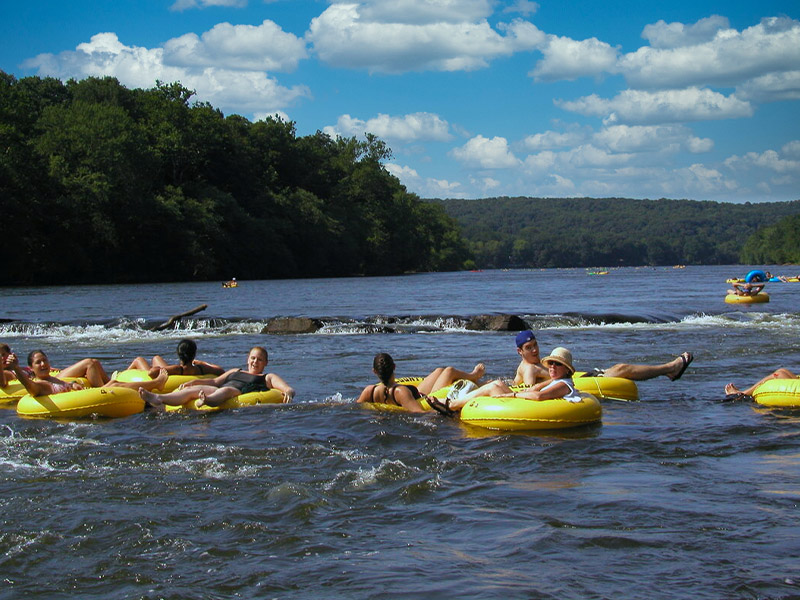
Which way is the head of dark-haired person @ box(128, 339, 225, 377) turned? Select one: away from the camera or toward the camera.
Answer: away from the camera

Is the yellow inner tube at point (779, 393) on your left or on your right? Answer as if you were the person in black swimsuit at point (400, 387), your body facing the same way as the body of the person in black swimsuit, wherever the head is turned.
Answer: on your right

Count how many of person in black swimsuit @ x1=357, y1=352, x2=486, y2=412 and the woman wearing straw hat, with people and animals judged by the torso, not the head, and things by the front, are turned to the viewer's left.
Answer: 1

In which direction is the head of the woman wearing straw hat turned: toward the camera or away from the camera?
toward the camera

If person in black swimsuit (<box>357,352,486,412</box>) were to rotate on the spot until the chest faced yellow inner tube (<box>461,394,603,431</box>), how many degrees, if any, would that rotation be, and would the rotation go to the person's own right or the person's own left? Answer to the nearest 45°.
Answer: approximately 90° to the person's own right

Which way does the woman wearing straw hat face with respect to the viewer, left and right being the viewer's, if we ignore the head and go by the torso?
facing to the left of the viewer

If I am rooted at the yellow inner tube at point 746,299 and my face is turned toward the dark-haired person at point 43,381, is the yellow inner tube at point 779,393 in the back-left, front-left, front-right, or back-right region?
front-left

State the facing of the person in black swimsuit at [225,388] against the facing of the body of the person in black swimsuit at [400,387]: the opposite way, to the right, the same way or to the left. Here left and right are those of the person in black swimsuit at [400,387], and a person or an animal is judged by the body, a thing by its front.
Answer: the opposite way

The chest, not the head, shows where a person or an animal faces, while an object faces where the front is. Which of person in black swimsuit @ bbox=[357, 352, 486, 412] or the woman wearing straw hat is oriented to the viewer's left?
the woman wearing straw hat

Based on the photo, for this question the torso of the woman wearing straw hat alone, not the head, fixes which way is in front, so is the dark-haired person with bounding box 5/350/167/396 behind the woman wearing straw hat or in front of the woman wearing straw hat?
in front

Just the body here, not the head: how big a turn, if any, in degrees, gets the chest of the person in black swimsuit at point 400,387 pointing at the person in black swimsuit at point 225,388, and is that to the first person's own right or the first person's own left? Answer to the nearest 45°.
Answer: approximately 135° to the first person's own left

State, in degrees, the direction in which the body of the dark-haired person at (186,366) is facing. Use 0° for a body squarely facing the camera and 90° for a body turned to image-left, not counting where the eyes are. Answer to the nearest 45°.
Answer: approximately 135°

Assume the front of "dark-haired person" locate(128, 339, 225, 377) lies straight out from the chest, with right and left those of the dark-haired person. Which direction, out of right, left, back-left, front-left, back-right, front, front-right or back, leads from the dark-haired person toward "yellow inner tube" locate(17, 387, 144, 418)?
left
